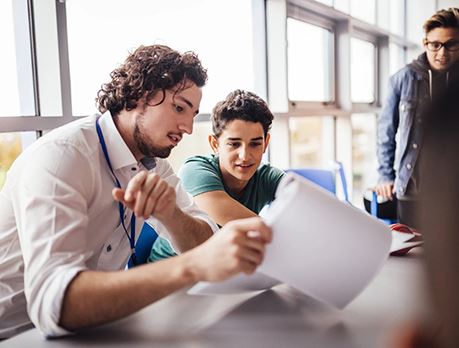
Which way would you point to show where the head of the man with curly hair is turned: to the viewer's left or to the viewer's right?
to the viewer's right

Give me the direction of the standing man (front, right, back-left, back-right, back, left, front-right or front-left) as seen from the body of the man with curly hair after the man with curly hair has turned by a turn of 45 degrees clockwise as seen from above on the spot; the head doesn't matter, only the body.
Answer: back-left

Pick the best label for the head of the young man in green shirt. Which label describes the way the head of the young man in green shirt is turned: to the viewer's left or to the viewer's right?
to the viewer's right

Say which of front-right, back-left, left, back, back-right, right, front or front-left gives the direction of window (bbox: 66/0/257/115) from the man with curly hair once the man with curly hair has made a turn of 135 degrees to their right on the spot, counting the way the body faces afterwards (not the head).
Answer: right

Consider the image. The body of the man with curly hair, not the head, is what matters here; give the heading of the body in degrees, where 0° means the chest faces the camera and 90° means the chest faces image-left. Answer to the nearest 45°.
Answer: approximately 315°

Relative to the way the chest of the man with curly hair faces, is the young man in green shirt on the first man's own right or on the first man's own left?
on the first man's own left
